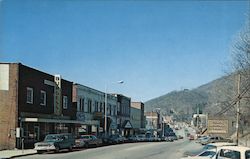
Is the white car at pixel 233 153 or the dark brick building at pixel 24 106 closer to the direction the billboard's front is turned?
the white car

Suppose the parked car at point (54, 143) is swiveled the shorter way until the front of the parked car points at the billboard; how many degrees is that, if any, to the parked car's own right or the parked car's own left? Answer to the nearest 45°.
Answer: approximately 90° to the parked car's own left

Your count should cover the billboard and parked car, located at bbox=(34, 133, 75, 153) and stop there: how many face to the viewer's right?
0

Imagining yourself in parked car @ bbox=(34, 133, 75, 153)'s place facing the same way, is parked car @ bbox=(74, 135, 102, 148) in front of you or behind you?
behind

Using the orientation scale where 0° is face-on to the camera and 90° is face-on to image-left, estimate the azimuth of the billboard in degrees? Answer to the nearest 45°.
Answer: approximately 0°

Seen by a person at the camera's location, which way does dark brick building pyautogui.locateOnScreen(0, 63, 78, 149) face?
facing the viewer and to the right of the viewer

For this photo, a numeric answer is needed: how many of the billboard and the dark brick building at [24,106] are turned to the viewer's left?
0

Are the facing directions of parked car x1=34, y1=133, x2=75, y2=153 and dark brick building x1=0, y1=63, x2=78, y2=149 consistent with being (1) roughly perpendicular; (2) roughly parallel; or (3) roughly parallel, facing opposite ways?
roughly perpendicular

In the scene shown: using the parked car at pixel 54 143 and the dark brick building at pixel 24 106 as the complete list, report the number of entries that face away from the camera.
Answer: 0

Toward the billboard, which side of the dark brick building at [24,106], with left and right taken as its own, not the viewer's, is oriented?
left

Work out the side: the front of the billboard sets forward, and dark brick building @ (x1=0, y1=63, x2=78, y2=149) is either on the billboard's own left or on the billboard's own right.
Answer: on the billboard's own right

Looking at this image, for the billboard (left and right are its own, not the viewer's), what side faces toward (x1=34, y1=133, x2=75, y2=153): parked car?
front
